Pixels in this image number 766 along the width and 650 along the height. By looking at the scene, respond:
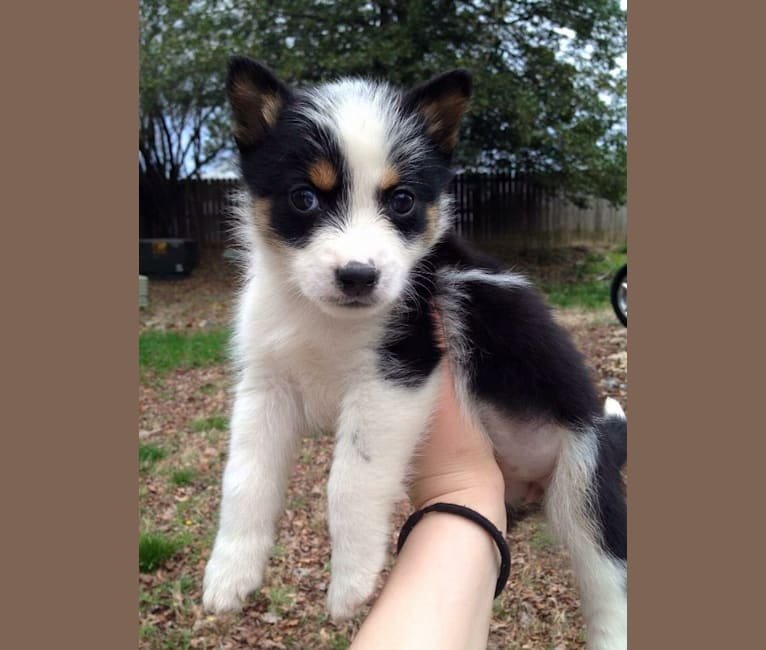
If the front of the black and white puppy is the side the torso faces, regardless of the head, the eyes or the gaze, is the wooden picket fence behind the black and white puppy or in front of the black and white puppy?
behind

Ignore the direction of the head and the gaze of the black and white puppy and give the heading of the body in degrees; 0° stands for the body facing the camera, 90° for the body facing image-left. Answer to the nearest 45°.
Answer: approximately 45°
